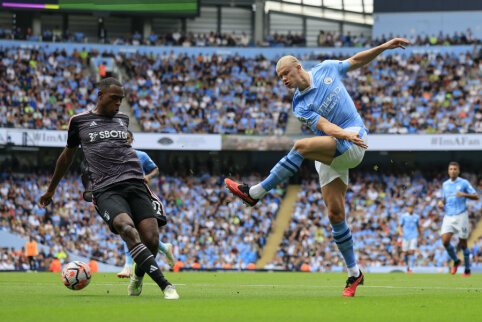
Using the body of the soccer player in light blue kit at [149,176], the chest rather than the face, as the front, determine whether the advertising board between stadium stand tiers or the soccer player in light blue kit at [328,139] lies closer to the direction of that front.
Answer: the soccer player in light blue kit

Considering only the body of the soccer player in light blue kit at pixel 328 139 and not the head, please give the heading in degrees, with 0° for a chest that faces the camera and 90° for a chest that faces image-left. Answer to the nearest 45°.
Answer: approximately 45°

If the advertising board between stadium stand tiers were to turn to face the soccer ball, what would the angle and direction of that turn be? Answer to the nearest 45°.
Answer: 0° — it already faces it

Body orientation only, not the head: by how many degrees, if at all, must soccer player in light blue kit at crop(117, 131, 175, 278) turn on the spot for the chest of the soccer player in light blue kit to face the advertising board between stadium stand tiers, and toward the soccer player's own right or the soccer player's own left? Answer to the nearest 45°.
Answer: approximately 135° to the soccer player's own right

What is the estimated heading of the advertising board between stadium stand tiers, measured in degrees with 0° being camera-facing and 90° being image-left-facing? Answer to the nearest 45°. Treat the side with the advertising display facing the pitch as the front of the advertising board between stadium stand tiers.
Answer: approximately 0°

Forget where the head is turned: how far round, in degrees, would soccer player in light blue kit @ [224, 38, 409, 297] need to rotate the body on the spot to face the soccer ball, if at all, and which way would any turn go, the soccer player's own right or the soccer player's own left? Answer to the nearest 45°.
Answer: approximately 45° to the soccer player's own right

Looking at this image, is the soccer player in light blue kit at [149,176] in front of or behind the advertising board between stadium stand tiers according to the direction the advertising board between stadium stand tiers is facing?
in front

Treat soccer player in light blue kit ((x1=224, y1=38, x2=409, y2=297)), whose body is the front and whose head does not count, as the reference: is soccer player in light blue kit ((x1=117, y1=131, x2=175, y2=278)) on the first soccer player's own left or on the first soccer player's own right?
on the first soccer player's own right

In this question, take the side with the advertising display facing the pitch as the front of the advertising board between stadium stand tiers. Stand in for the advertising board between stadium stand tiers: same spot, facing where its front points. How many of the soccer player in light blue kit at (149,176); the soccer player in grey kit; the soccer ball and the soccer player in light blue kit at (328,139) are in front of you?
4

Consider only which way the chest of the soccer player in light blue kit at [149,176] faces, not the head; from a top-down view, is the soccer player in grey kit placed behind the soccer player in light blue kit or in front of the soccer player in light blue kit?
in front

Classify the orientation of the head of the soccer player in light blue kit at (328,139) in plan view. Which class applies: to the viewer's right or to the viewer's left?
to the viewer's left
